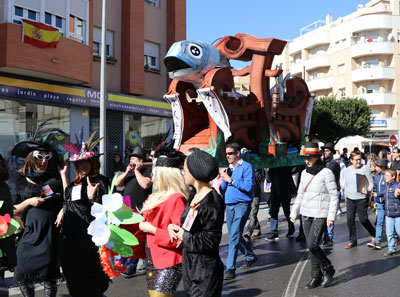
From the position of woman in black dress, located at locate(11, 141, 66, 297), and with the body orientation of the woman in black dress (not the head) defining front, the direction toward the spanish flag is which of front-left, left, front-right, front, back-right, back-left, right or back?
back-left

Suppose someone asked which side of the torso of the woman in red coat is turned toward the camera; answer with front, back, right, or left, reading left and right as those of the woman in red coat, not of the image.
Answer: left

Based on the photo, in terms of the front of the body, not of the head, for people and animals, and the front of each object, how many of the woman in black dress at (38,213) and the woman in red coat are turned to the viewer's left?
1

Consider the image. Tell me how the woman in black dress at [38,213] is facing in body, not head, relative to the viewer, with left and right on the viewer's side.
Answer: facing the viewer and to the right of the viewer

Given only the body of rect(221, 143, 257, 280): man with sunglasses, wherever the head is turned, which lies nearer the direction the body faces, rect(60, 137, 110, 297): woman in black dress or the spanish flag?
the woman in black dress

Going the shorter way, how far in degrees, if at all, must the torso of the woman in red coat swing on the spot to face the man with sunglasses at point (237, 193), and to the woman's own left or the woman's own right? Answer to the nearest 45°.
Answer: approximately 90° to the woman's own right

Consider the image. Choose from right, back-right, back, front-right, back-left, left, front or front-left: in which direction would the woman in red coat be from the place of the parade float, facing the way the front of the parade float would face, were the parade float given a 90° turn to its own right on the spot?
back-left

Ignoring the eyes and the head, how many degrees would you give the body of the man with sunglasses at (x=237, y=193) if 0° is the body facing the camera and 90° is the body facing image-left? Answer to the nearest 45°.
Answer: approximately 45°

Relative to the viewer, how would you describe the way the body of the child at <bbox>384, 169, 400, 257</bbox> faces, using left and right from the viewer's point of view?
facing the viewer and to the left of the viewer

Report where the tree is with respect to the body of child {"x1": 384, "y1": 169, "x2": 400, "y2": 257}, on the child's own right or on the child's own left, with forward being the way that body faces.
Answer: on the child's own right
